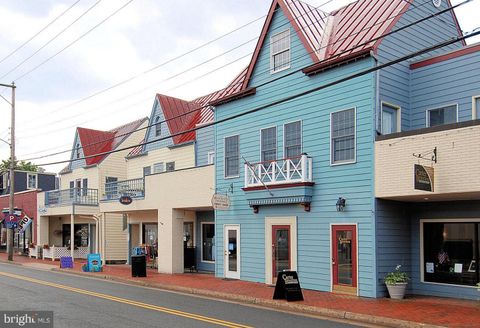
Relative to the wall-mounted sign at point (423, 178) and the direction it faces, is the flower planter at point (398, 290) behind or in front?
behind

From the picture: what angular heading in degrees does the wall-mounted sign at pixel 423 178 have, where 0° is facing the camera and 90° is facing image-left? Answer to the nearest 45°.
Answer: approximately 315°

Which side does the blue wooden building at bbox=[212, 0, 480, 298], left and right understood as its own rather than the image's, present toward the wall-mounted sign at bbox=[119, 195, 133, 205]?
right

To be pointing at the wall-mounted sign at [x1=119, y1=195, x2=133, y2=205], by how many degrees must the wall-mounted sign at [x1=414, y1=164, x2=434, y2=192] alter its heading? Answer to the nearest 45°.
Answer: approximately 180°

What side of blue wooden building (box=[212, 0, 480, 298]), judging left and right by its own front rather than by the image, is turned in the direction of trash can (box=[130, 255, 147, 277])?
right

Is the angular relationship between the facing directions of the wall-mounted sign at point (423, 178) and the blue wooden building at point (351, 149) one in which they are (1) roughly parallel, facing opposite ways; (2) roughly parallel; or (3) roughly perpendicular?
roughly perpendicular

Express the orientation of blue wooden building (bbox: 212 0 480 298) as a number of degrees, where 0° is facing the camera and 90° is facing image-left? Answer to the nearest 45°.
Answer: approximately 45°
